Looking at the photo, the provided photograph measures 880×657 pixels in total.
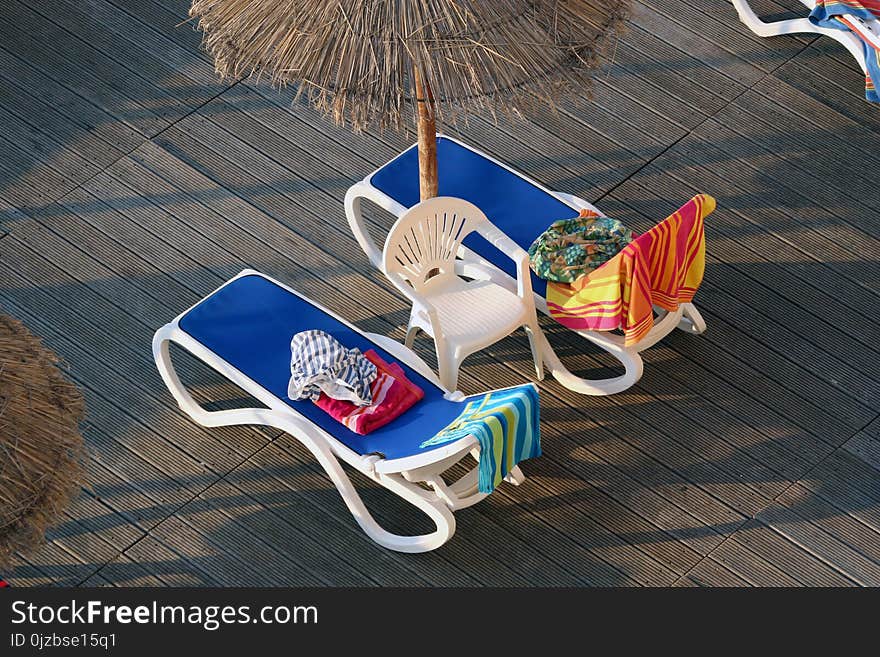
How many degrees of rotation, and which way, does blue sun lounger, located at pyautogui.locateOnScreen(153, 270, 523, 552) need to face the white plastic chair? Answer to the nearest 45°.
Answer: approximately 90° to its right

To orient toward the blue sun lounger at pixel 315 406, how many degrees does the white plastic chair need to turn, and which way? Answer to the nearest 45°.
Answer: approximately 90° to its right

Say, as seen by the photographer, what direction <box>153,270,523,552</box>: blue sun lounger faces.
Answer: facing away from the viewer and to the left of the viewer

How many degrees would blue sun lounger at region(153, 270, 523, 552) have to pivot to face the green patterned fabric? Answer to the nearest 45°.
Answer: approximately 90° to its right

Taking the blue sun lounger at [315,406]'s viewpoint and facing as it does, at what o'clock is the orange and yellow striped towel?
The orange and yellow striped towel is roughly at 4 o'clock from the blue sun lounger.

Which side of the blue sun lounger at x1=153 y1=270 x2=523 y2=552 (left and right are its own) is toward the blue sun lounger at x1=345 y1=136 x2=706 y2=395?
right

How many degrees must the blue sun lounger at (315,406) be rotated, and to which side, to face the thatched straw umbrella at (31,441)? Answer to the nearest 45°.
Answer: approximately 90° to its left

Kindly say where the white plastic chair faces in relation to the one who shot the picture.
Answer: facing the viewer and to the right of the viewer

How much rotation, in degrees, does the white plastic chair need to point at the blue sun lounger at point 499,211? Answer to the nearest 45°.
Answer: approximately 135° to its left

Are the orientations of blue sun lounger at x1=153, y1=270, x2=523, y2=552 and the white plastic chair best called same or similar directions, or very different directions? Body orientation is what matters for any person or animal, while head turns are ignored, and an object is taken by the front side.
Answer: very different directions

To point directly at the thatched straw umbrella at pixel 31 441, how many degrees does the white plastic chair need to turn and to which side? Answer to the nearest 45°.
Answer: approximately 90° to its right
